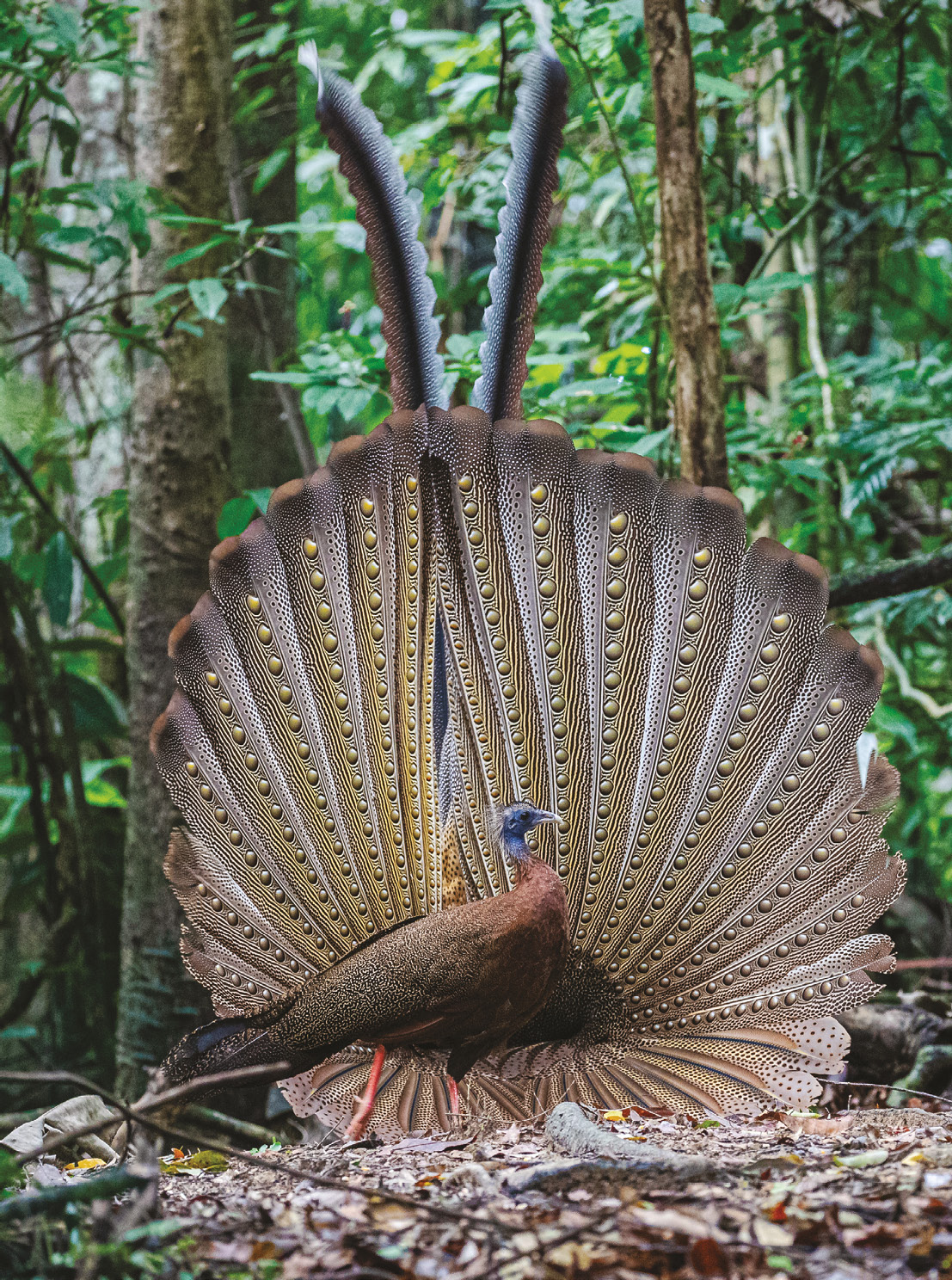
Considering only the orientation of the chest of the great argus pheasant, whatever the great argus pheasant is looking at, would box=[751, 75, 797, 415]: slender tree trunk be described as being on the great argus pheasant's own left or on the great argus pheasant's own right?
on the great argus pheasant's own left

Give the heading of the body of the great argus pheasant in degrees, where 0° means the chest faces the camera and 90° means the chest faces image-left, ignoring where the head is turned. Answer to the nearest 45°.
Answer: approximately 270°

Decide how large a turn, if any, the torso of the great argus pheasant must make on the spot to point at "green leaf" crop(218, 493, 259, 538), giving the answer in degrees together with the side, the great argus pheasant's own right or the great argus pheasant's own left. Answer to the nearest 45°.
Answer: approximately 135° to the great argus pheasant's own left
